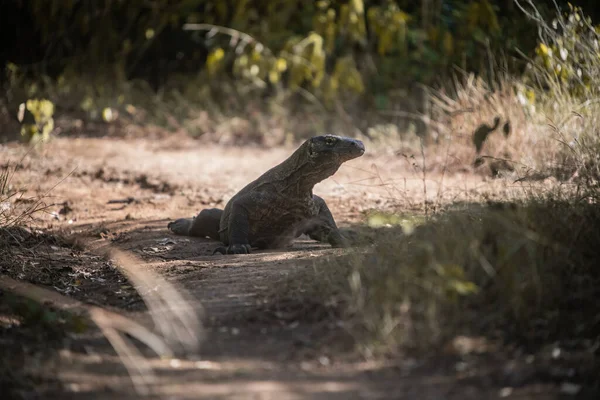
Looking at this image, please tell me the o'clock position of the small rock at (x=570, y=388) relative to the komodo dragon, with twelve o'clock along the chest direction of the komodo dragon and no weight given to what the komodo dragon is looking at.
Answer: The small rock is roughly at 1 o'clock from the komodo dragon.

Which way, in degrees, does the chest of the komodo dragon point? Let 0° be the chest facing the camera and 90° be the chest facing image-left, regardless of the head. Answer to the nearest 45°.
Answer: approximately 315°
